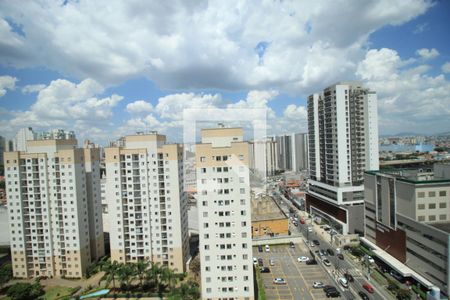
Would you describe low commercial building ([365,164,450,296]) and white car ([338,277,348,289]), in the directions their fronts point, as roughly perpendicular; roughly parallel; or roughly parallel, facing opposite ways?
roughly perpendicular

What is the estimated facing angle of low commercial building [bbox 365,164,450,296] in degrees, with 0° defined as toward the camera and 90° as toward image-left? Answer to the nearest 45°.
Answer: approximately 45°

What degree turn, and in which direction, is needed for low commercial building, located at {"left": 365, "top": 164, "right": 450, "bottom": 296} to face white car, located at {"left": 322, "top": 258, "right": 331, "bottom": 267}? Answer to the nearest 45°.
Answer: approximately 45° to its right
